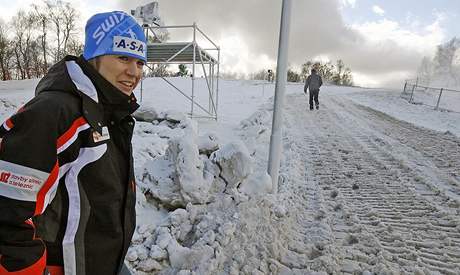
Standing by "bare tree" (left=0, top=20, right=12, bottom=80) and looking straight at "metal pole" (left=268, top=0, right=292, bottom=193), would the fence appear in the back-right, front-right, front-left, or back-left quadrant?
front-left

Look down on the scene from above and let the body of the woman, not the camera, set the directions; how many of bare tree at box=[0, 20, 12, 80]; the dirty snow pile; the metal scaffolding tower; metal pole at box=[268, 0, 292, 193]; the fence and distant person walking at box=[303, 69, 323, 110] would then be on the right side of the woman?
0

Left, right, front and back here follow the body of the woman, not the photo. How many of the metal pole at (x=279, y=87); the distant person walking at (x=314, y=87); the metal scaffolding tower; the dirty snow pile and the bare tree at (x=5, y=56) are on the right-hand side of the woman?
0

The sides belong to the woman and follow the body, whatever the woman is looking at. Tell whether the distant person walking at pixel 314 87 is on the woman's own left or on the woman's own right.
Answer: on the woman's own left

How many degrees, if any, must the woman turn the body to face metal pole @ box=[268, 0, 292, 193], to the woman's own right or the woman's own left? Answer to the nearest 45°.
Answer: approximately 90° to the woman's own left

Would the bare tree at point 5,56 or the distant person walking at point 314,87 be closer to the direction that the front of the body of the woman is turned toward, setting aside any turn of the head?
the distant person walking

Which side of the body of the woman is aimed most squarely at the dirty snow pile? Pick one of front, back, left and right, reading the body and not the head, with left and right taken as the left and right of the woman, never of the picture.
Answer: left

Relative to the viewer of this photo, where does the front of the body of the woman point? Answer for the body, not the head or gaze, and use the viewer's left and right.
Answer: facing the viewer and to the right of the viewer

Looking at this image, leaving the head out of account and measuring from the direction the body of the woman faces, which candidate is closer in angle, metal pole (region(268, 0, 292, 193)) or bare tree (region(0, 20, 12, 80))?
the metal pole

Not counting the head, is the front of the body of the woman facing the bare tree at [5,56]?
no

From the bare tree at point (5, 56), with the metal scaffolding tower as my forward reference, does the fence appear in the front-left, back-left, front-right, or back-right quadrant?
front-left

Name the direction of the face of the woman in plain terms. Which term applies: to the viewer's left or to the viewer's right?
to the viewer's right

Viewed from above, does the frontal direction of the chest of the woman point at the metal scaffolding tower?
no
